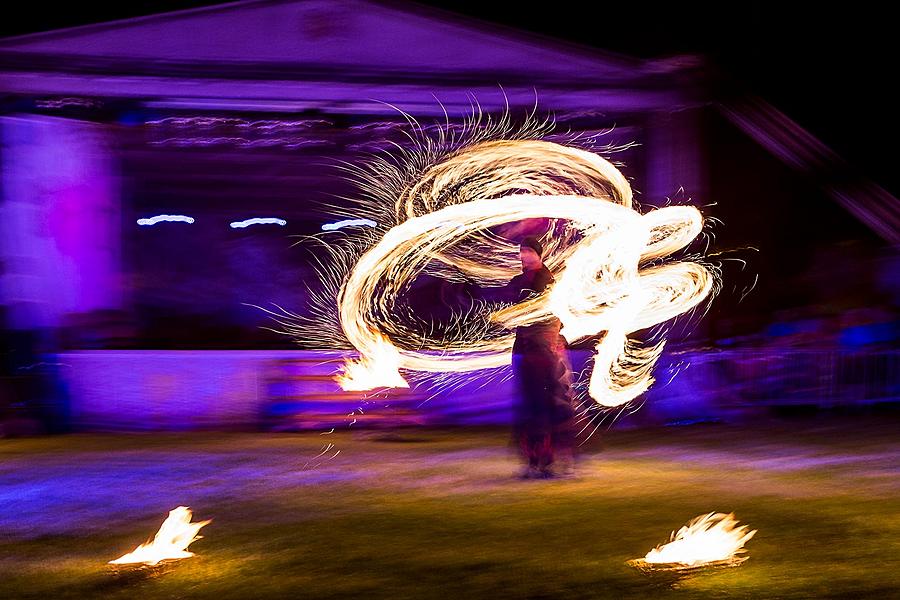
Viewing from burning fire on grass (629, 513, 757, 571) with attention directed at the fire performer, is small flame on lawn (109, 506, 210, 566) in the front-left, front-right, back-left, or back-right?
front-left

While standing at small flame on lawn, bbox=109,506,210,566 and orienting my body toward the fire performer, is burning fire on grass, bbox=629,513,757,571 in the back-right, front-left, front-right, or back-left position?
front-right

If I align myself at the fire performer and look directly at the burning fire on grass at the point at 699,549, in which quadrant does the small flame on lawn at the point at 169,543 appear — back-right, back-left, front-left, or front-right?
front-right

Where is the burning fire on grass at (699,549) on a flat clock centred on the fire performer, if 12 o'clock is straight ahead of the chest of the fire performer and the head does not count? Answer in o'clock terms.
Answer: The burning fire on grass is roughly at 10 o'clock from the fire performer.

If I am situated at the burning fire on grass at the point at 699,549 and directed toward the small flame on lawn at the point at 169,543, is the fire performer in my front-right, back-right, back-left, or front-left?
front-right

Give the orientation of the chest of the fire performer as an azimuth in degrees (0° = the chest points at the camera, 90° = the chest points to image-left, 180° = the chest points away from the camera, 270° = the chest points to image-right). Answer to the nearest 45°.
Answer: approximately 45°

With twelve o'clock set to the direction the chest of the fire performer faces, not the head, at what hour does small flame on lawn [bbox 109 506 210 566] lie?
The small flame on lawn is roughly at 12 o'clock from the fire performer.
